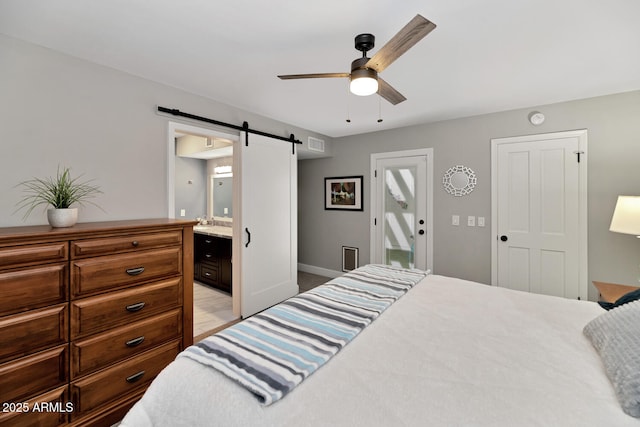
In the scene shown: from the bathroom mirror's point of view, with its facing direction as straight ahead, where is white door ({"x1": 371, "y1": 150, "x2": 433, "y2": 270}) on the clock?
The white door is roughly at 9 o'clock from the bathroom mirror.

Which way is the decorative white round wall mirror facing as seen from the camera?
toward the camera

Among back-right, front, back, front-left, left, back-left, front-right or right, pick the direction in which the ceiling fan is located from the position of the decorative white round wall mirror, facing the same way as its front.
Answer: front

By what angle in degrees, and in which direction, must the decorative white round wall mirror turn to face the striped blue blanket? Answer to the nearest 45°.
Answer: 0° — it already faces it

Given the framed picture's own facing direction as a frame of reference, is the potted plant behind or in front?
in front

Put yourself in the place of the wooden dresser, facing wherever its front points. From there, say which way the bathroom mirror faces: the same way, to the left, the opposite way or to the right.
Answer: to the right

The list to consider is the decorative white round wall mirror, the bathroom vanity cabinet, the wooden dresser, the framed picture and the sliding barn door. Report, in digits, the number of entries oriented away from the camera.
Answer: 0

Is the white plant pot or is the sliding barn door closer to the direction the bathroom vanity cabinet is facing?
the white plant pot

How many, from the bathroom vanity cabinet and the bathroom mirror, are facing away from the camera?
0

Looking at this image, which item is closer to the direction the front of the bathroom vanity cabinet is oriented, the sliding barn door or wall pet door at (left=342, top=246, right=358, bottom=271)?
the sliding barn door

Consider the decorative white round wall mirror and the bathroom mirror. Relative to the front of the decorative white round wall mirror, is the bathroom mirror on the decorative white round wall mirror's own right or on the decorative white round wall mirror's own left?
on the decorative white round wall mirror's own right

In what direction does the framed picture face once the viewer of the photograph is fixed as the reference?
facing the viewer and to the left of the viewer

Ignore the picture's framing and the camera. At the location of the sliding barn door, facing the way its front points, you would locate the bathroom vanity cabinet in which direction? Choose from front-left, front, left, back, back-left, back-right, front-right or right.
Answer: back

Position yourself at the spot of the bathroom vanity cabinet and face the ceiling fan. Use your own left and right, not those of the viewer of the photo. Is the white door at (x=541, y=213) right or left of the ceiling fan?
left

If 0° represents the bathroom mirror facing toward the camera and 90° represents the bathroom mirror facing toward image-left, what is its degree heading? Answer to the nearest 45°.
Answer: approximately 45°

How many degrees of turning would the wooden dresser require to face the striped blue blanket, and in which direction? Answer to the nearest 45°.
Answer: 0° — it already faces it

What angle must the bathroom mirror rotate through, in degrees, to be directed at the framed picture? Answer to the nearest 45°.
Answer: approximately 90° to its left

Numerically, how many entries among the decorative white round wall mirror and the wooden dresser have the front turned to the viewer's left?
0

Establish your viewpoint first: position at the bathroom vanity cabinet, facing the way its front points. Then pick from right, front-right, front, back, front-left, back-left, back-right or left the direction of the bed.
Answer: front-left

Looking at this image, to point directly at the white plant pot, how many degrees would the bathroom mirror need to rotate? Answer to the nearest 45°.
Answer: approximately 45° to its left

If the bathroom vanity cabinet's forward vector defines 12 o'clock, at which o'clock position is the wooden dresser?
The wooden dresser is roughly at 11 o'clock from the bathroom vanity cabinet.

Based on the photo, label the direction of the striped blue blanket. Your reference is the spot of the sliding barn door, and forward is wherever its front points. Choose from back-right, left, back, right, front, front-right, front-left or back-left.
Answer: front-right

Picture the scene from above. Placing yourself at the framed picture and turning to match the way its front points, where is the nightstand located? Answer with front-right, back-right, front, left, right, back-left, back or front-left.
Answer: left
